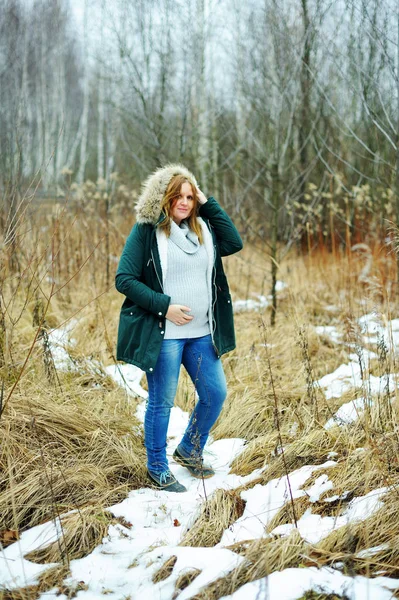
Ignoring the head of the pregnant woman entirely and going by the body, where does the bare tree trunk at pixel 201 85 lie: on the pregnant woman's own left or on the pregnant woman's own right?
on the pregnant woman's own left

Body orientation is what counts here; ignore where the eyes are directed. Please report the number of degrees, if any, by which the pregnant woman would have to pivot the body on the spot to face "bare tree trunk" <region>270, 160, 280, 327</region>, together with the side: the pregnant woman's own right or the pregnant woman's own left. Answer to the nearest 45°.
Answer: approximately 135° to the pregnant woman's own left

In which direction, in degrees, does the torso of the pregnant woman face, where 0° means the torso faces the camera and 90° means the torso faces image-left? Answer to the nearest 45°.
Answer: approximately 315°
